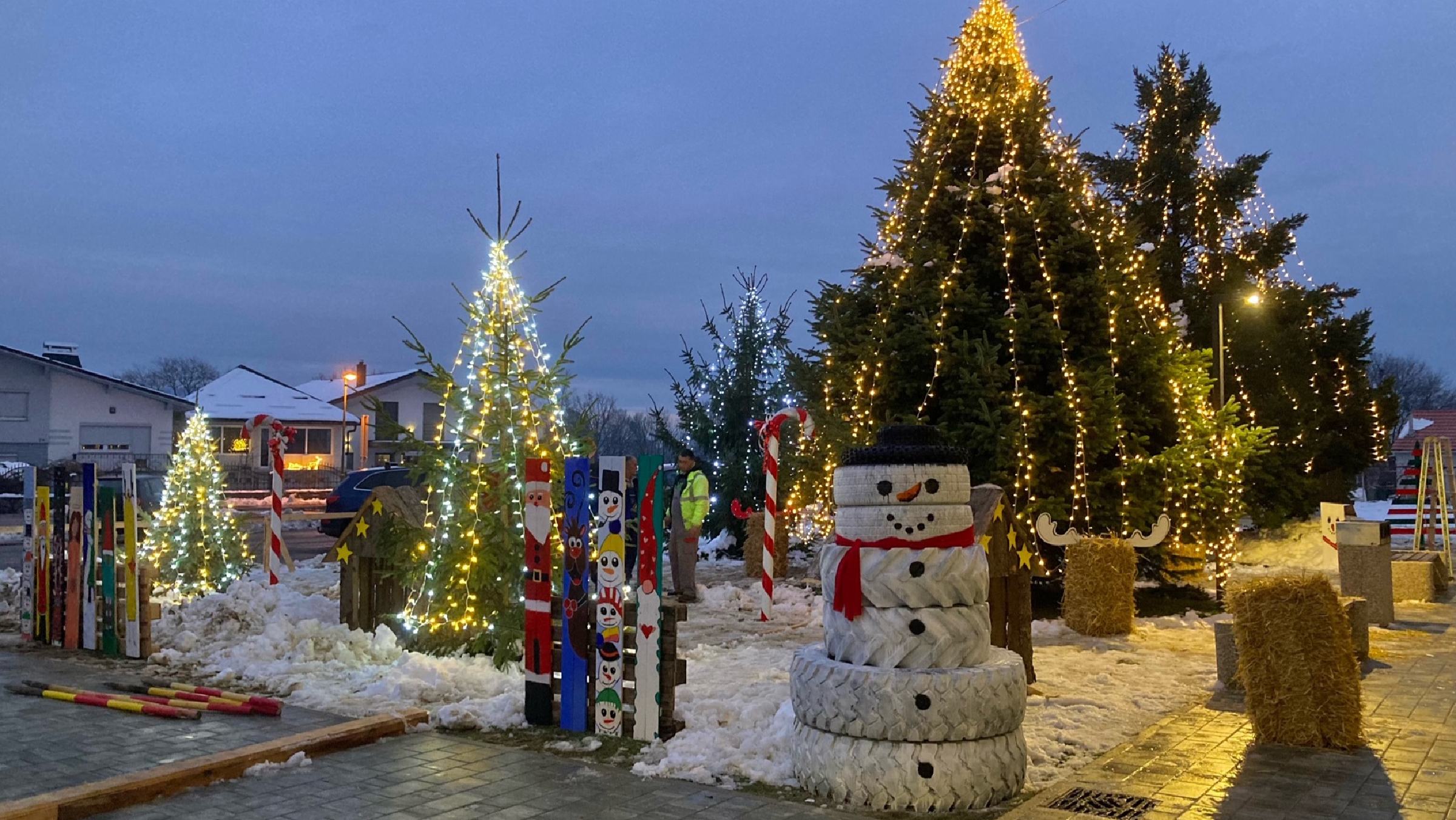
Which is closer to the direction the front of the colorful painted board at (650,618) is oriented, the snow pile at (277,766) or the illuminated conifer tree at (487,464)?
the snow pile

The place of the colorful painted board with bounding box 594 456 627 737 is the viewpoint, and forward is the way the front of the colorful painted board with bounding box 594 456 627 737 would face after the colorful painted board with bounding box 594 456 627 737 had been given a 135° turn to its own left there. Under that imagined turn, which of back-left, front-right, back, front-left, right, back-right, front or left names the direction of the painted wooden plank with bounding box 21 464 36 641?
left

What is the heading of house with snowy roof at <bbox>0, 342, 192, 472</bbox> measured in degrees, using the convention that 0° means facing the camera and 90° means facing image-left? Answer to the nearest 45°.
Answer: approximately 0°

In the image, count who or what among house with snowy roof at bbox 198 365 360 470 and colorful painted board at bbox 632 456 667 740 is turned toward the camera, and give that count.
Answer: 2

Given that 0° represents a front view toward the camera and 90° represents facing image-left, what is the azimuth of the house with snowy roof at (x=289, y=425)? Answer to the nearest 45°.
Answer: approximately 0°
